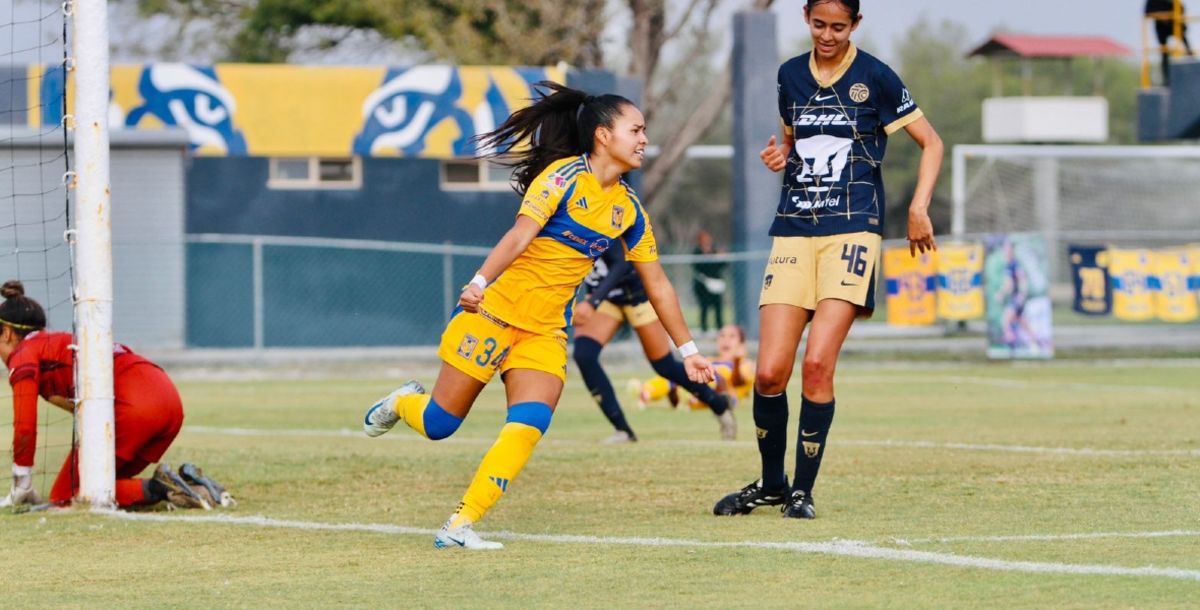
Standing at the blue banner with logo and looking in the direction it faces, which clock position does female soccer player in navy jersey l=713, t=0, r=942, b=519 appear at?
The female soccer player in navy jersey is roughly at 12 o'clock from the blue banner with logo.

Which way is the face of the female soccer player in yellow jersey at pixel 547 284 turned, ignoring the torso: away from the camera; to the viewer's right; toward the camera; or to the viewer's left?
to the viewer's right

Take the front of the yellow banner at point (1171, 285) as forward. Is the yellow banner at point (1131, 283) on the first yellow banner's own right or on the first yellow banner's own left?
on the first yellow banner's own right

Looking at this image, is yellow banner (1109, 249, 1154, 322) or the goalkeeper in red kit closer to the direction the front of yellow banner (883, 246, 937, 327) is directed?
the goalkeeper in red kit

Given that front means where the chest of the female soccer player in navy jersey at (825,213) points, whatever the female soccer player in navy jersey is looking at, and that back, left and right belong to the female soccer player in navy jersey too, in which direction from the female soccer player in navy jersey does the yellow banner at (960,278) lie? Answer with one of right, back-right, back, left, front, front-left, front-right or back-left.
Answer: back

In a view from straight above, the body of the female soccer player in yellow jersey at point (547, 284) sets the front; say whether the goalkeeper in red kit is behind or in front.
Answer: behind

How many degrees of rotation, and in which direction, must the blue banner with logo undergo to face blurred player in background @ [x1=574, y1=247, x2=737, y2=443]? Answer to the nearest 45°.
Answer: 0° — it already faces them

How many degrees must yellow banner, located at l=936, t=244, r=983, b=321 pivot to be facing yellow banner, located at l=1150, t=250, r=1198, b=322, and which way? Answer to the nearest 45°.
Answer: approximately 90° to its left

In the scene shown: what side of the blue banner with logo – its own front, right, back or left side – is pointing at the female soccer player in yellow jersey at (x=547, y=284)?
front
